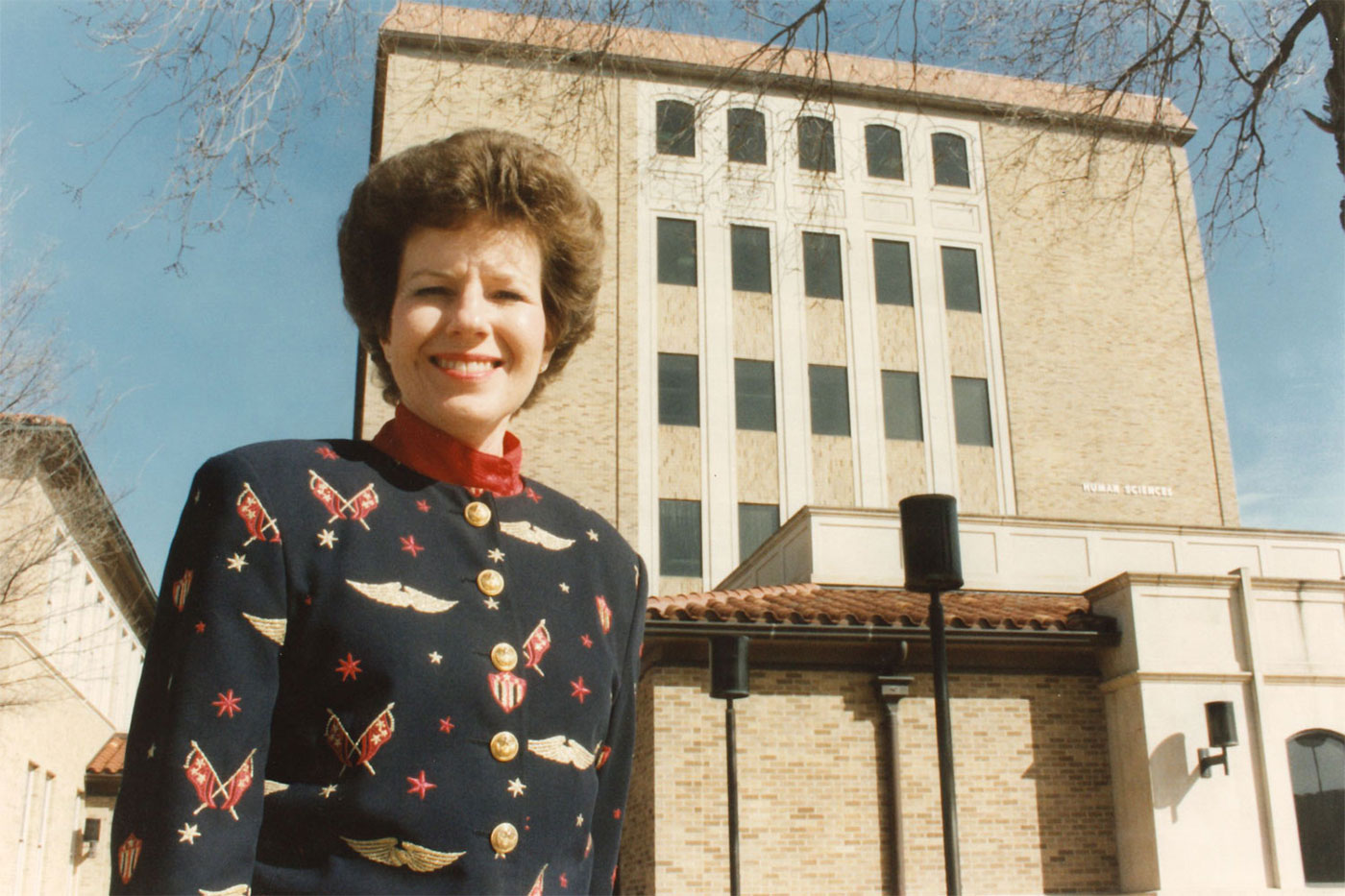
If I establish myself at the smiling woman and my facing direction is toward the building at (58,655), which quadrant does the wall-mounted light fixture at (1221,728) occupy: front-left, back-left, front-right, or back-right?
front-right

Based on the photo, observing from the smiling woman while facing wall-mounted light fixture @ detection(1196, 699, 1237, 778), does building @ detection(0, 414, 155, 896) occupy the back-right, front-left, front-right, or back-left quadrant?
front-left

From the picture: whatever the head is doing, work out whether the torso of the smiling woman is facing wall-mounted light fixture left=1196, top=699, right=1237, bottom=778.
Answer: no

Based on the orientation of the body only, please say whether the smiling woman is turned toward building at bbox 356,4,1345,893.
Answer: no

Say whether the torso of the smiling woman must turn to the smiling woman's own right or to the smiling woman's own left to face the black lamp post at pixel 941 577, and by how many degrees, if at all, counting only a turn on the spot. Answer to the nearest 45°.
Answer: approximately 90° to the smiling woman's own left

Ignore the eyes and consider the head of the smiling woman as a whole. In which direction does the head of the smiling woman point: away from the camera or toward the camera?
toward the camera

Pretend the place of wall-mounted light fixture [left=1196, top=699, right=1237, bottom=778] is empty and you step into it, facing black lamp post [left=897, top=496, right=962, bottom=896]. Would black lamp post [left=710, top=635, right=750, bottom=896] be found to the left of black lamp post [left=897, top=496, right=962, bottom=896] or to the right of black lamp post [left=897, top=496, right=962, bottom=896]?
right

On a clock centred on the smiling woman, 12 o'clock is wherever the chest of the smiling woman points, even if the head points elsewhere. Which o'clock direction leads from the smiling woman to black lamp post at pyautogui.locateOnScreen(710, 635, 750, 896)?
The black lamp post is roughly at 8 o'clock from the smiling woman.

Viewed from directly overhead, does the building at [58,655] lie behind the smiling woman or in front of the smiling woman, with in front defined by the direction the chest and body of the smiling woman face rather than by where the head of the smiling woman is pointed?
behind
